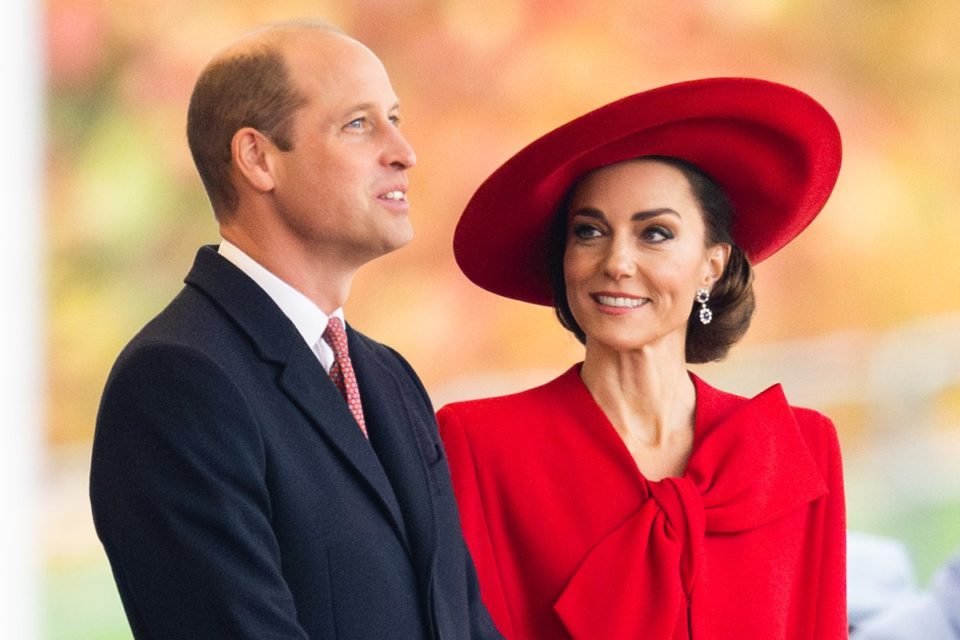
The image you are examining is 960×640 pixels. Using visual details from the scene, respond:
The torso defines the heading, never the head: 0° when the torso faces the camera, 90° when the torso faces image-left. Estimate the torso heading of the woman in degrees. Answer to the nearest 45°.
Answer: approximately 0°

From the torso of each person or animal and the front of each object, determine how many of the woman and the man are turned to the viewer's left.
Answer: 0

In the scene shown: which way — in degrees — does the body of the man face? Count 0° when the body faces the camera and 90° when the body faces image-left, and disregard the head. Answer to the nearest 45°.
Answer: approximately 315°

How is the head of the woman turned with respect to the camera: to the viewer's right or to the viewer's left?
to the viewer's left

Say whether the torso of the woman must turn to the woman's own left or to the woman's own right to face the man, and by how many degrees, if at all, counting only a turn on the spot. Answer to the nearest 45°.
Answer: approximately 45° to the woman's own right

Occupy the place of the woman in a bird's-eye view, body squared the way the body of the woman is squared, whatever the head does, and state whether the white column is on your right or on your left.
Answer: on your right

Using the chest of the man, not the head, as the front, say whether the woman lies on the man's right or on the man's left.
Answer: on the man's left

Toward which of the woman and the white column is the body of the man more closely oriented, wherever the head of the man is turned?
the woman

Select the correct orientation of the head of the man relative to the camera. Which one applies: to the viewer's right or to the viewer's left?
to the viewer's right
